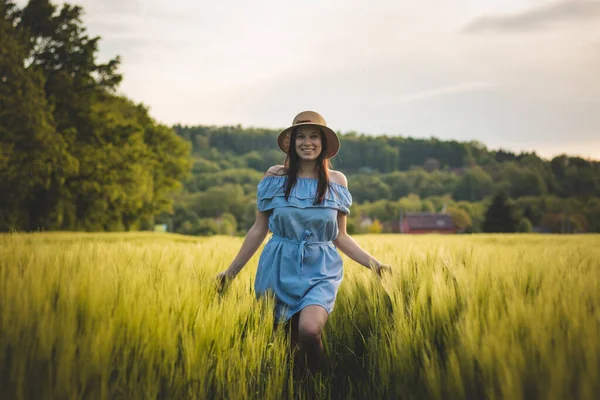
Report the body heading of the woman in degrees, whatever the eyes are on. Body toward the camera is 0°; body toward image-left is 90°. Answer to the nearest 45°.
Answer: approximately 0°

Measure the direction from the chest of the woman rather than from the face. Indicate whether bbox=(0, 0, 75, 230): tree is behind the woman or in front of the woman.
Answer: behind
